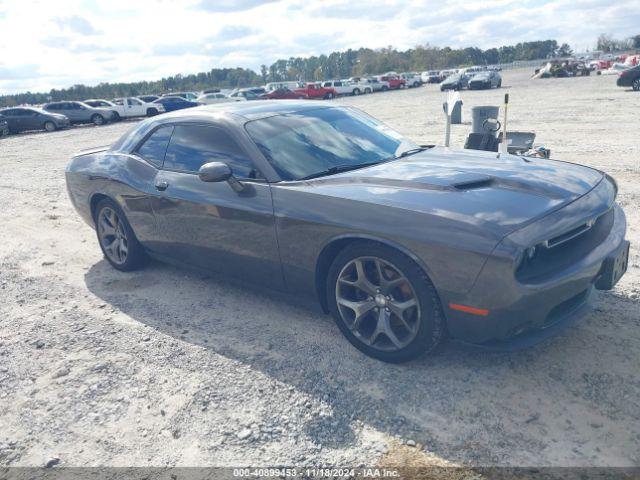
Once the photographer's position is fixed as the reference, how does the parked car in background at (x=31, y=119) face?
facing to the right of the viewer

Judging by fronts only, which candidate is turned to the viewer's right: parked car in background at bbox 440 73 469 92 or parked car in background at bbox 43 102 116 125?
parked car in background at bbox 43 102 116 125

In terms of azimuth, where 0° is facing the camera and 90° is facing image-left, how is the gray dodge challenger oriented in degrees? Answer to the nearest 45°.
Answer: approximately 315°

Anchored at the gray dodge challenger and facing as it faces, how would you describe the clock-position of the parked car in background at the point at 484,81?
The parked car in background is roughly at 8 o'clock from the gray dodge challenger.
